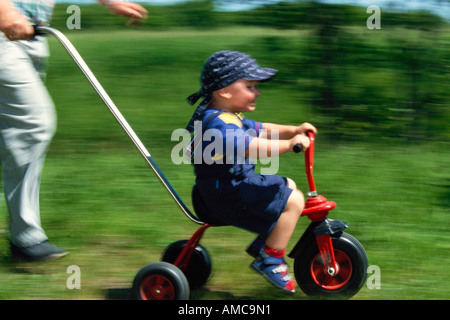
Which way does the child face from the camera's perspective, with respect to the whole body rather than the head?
to the viewer's right

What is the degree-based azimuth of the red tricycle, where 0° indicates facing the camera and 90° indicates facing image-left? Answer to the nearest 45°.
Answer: approximately 270°
